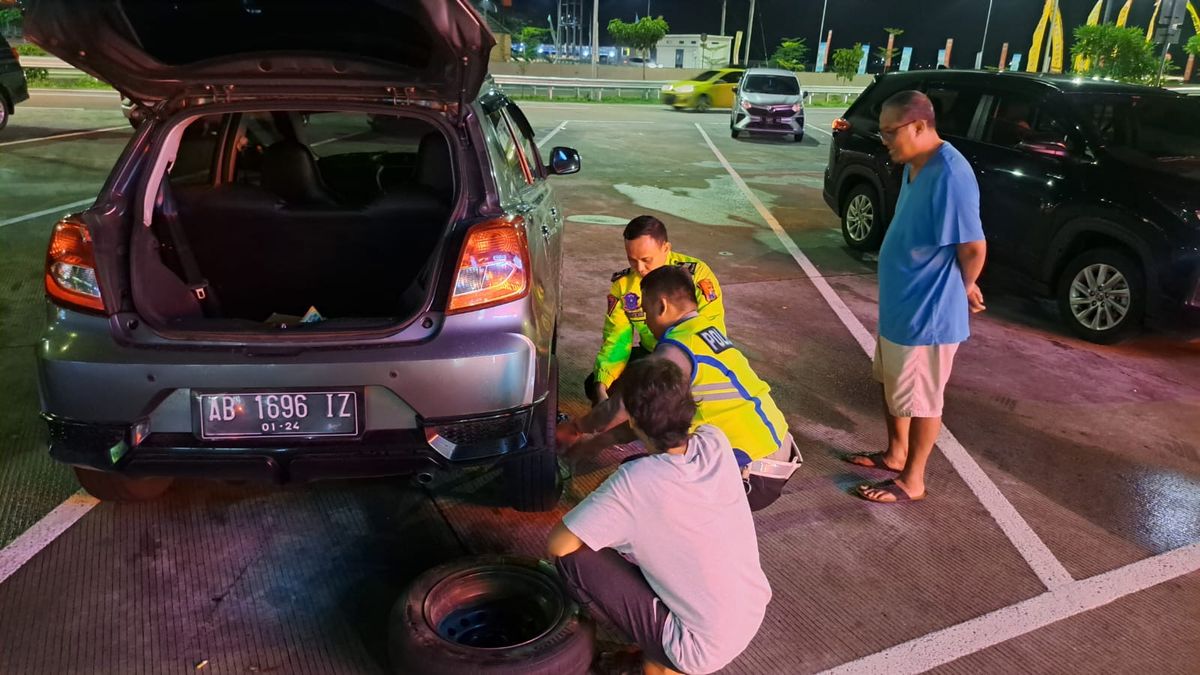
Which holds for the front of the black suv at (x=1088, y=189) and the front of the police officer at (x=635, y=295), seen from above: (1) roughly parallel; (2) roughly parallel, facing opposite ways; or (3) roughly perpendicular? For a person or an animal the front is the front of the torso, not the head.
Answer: roughly perpendicular

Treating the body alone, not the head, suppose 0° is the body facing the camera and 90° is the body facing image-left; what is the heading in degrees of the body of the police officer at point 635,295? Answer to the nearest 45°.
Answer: approximately 45°

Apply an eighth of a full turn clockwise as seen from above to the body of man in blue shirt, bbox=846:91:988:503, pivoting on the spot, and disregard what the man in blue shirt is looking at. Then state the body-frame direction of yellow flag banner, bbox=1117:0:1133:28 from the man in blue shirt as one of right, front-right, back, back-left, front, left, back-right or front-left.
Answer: front-right

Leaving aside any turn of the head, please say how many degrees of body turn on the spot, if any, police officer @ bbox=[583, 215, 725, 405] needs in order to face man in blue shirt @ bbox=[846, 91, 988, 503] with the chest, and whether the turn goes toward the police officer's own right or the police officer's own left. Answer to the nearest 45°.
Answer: approximately 135° to the police officer's own left

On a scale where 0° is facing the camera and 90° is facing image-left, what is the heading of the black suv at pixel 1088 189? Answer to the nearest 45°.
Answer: approximately 315°

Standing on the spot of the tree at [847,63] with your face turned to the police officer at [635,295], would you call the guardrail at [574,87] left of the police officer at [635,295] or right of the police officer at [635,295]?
right

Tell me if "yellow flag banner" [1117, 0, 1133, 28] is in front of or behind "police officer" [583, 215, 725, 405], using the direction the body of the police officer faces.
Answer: behind

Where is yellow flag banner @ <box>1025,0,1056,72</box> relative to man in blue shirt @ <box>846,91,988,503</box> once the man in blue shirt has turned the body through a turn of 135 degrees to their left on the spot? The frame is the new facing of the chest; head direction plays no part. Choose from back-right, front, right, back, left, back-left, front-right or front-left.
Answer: back-left

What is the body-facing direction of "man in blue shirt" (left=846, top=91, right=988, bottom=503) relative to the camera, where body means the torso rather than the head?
to the viewer's left

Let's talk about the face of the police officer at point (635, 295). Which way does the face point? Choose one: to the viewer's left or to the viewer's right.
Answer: to the viewer's left

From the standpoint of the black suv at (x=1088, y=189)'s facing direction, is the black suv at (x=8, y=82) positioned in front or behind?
behind

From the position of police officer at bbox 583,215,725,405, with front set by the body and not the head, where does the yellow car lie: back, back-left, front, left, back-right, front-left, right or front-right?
back-right

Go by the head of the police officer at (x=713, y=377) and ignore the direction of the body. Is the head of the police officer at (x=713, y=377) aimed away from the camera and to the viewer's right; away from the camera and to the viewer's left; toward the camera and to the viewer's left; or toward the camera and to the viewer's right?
away from the camera and to the viewer's left

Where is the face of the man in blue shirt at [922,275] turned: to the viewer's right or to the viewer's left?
to the viewer's left

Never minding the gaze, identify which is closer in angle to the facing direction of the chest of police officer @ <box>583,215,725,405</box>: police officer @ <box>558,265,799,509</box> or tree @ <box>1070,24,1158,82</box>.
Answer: the police officer

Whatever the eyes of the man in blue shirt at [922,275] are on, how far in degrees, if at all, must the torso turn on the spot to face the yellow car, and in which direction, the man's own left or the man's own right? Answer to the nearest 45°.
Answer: approximately 90° to the man's own right
